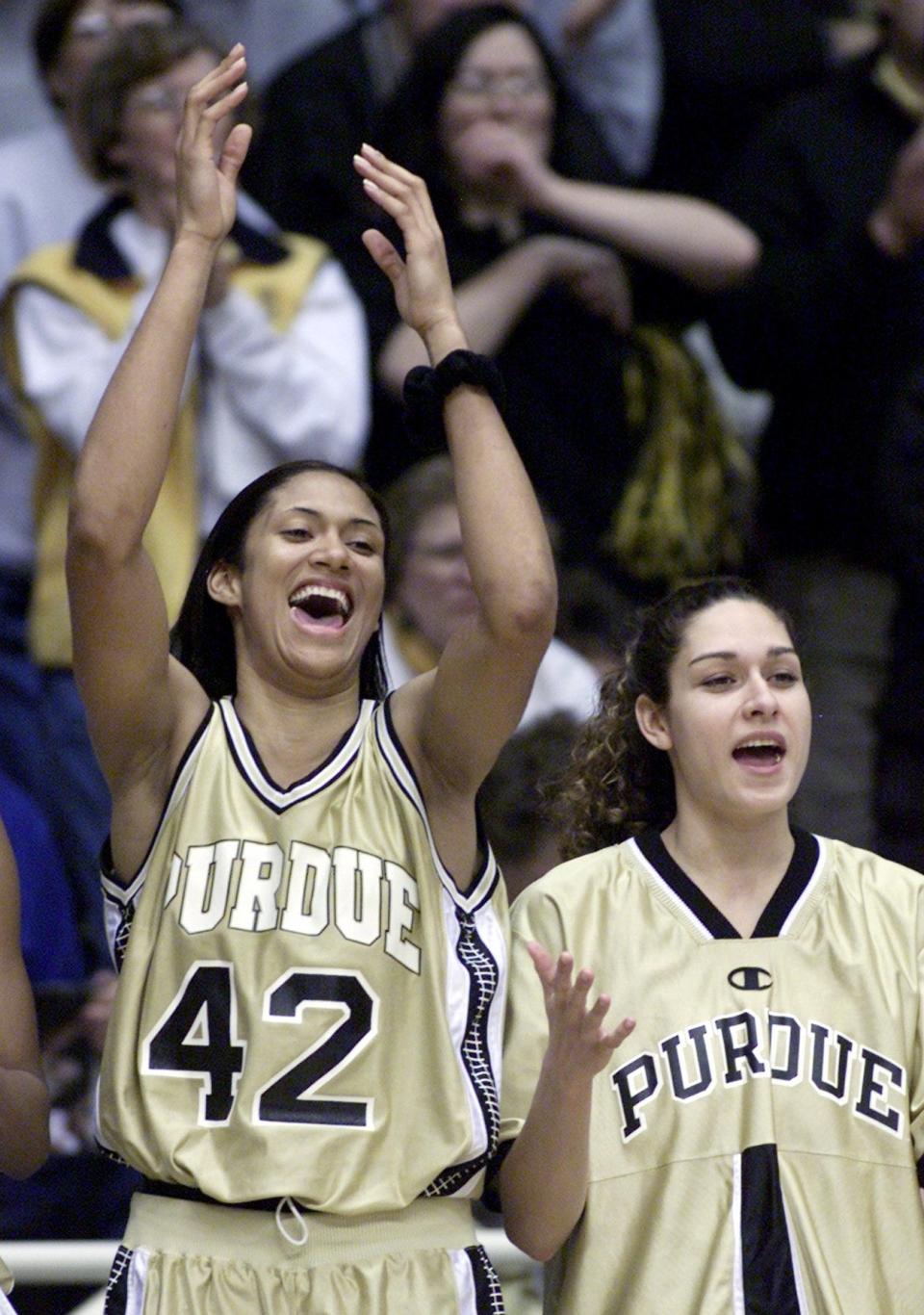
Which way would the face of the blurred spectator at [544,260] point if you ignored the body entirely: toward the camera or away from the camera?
toward the camera

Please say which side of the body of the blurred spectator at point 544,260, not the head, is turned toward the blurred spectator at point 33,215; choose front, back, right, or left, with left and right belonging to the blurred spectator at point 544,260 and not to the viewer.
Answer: right

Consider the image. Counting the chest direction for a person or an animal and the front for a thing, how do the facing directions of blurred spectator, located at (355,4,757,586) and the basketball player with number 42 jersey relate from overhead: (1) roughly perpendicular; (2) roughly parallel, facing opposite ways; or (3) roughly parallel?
roughly parallel

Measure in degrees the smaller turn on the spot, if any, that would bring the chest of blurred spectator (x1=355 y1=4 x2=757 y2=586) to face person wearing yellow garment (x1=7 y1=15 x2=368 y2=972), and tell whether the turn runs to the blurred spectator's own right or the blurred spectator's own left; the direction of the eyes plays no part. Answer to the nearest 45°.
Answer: approximately 90° to the blurred spectator's own right

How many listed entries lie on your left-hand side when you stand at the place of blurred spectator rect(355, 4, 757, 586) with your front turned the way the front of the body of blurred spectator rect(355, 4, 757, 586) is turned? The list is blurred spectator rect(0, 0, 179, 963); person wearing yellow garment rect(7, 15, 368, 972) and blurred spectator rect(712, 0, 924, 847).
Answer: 1

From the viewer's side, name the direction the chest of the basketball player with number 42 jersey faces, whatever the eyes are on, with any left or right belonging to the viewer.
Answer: facing the viewer

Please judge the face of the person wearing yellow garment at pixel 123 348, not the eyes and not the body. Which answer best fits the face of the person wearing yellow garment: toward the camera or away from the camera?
toward the camera

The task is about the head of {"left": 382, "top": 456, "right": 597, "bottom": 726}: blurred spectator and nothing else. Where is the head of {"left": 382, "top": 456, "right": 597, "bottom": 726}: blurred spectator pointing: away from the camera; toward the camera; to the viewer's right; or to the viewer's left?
toward the camera

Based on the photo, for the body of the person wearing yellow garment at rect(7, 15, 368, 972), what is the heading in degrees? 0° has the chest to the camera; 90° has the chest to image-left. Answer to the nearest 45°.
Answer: approximately 315°
